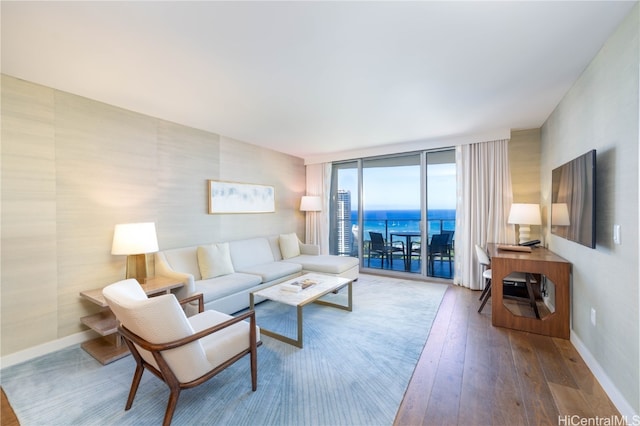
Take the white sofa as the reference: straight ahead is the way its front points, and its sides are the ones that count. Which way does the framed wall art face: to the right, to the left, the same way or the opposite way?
the same way

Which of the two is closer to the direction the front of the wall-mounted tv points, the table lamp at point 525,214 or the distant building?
the distant building

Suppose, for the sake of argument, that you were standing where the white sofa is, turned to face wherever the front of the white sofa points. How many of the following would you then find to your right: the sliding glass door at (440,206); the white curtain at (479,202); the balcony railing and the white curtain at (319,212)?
0

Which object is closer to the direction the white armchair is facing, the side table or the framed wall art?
the framed wall art

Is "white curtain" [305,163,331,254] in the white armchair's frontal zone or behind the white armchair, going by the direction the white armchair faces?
frontal zone

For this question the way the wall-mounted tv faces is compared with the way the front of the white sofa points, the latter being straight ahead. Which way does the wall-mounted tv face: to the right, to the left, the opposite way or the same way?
the opposite way

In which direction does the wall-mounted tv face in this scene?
to the viewer's left

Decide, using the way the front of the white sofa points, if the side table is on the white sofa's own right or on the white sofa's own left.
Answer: on the white sofa's own right

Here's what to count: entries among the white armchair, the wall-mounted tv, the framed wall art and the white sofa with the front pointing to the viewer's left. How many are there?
1

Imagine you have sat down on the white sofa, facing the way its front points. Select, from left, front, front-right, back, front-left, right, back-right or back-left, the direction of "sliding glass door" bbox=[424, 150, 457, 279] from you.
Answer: front-left

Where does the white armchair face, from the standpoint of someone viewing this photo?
facing away from the viewer and to the right of the viewer

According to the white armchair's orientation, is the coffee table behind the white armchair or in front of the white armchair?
in front

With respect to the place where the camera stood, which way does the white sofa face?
facing the viewer and to the right of the viewer
